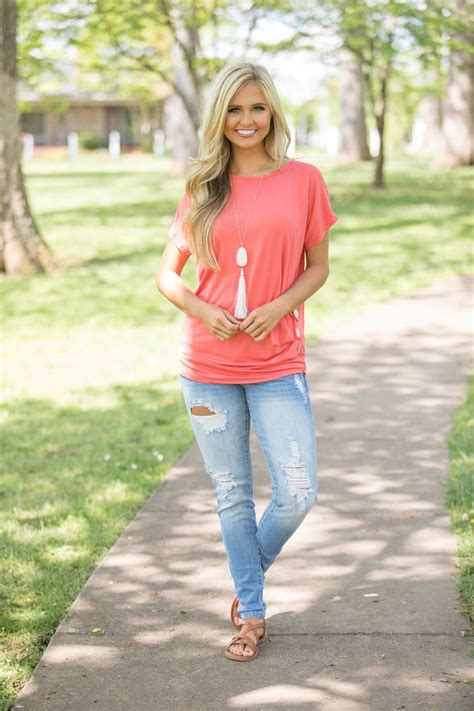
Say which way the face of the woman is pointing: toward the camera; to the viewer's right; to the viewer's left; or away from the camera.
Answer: toward the camera

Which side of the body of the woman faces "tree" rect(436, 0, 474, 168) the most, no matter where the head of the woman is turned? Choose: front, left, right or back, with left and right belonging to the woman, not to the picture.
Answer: back

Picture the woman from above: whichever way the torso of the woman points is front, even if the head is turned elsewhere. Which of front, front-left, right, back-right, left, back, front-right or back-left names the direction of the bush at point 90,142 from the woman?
back

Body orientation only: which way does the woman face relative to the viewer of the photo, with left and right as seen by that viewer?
facing the viewer

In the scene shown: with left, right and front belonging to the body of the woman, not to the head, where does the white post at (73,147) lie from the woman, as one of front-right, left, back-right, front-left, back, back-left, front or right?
back
